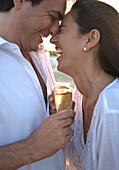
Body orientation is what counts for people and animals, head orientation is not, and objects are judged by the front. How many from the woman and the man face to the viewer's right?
1

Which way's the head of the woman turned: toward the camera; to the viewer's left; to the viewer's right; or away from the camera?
to the viewer's left

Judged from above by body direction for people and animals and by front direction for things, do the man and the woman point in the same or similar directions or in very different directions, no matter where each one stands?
very different directions

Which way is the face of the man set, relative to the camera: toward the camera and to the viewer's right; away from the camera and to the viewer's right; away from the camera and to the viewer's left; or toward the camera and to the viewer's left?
toward the camera and to the viewer's right

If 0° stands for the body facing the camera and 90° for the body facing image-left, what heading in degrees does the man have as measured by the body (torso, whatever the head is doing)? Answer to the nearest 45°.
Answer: approximately 270°
